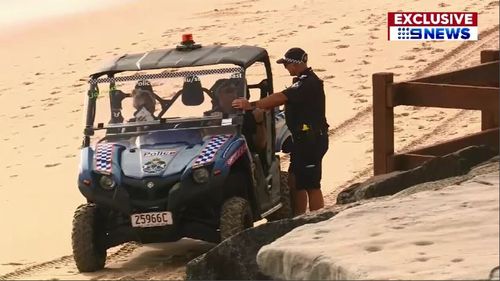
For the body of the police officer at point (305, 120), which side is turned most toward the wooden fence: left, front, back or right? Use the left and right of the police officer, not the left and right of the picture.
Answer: back

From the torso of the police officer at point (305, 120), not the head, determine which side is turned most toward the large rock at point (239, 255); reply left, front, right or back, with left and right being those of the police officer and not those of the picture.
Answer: left

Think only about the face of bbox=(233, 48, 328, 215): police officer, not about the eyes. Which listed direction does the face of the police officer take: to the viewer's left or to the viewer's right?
to the viewer's left

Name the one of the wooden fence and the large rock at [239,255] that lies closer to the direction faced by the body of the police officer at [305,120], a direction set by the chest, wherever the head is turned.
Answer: the large rock

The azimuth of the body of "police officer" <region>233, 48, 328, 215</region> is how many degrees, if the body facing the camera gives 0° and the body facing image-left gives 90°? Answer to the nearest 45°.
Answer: approximately 90°
